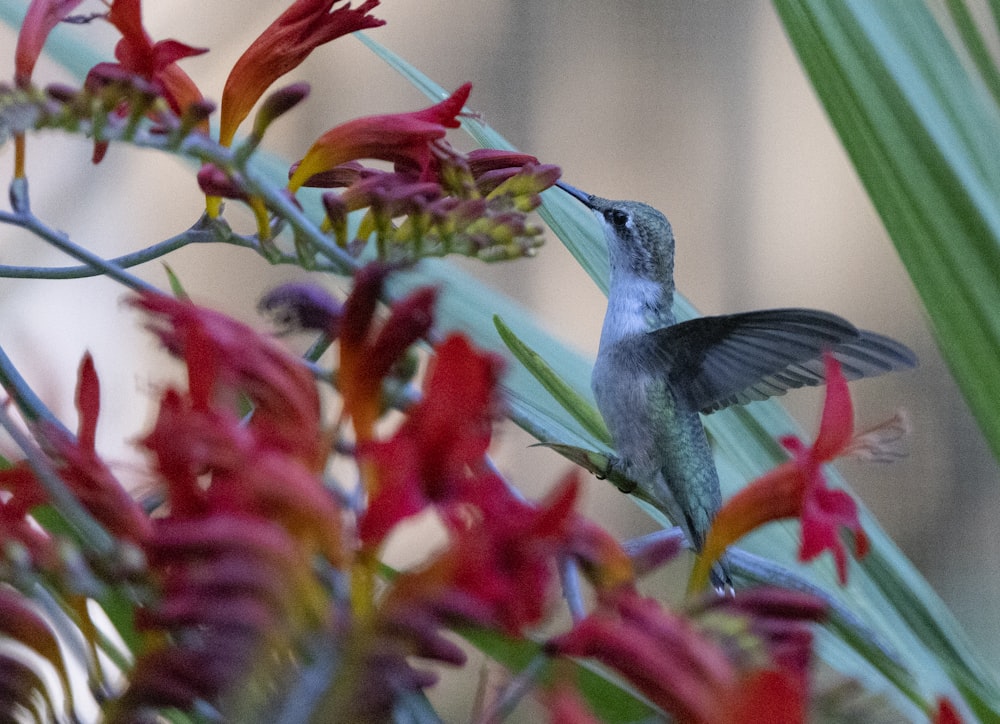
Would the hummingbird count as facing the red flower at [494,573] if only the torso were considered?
no

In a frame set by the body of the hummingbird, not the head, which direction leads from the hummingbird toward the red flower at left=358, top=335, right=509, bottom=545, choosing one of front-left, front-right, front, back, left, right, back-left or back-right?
left

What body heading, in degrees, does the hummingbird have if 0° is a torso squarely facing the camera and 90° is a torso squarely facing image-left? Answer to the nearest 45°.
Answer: approximately 90°
